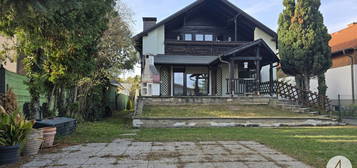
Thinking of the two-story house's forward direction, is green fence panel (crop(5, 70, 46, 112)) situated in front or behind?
in front

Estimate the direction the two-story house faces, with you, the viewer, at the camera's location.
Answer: facing the viewer

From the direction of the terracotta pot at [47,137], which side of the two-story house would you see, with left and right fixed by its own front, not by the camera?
front

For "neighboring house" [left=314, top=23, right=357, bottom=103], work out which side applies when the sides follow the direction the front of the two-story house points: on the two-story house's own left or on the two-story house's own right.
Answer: on the two-story house's own left

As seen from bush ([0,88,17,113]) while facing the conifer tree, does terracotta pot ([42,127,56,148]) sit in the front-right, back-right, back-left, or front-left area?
front-right

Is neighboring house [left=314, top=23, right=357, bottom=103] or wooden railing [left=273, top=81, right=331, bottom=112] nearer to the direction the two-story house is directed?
the wooden railing

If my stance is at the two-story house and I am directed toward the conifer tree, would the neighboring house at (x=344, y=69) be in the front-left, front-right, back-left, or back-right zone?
front-left

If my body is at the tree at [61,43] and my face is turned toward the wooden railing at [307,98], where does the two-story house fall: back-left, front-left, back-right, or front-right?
front-left

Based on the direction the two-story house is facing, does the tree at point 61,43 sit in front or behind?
in front

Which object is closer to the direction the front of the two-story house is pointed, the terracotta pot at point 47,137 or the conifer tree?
the terracotta pot
